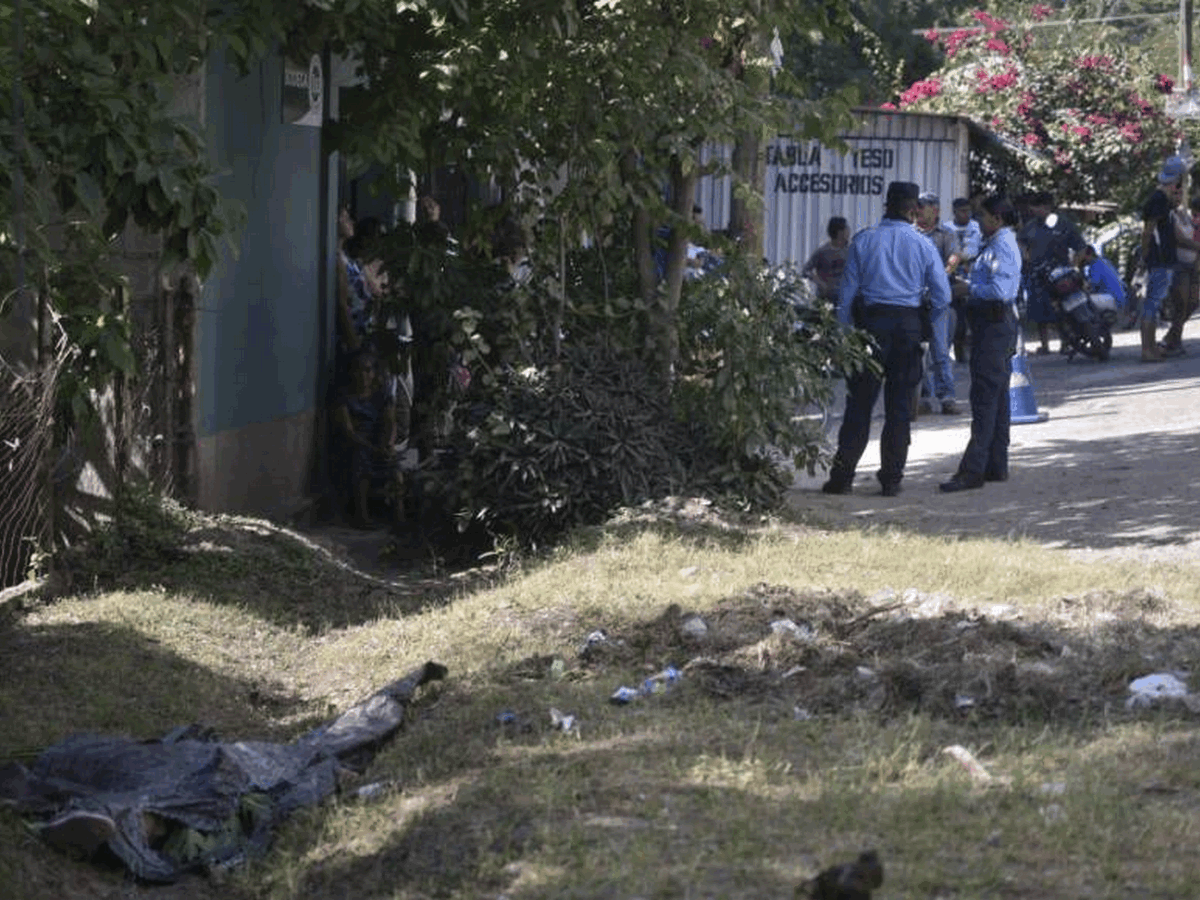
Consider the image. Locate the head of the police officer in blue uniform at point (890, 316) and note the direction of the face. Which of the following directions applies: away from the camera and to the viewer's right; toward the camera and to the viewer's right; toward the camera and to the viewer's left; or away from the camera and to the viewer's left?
away from the camera and to the viewer's right

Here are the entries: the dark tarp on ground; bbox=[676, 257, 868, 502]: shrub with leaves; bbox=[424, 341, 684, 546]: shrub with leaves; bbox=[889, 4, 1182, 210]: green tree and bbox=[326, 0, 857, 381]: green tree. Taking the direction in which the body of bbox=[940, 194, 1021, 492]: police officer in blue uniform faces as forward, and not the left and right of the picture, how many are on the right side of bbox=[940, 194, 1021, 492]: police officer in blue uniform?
1

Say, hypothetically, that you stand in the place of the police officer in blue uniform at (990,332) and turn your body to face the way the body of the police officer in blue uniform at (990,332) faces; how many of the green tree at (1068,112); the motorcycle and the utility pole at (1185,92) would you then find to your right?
3

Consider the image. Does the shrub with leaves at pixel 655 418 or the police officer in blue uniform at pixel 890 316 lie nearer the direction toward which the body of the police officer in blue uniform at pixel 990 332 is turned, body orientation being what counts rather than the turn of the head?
the police officer in blue uniform

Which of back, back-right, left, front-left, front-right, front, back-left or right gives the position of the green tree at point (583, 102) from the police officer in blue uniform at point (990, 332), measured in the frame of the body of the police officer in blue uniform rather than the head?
front-left

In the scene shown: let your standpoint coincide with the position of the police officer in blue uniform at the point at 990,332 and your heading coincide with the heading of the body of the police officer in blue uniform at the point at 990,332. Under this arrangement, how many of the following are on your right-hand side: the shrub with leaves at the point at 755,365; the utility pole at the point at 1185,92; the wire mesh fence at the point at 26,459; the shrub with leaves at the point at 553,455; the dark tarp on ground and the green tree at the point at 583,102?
1

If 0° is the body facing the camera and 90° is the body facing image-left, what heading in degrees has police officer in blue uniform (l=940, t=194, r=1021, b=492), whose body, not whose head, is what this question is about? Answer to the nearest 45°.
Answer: approximately 90°

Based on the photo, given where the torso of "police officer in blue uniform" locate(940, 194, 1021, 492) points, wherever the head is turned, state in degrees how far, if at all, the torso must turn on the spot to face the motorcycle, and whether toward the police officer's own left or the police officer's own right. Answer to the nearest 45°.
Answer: approximately 90° to the police officer's own right

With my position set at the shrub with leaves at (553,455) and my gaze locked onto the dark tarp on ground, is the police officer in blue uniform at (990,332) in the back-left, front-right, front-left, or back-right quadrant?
back-left

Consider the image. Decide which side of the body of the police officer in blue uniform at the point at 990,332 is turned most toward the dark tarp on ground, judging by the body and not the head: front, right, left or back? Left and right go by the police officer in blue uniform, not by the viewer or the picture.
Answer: left

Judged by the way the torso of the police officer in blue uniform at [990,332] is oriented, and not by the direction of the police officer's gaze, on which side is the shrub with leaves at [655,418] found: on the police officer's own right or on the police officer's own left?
on the police officer's own left

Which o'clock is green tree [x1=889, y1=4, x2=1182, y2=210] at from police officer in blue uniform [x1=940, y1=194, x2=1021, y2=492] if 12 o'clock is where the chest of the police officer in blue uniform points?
The green tree is roughly at 3 o'clock from the police officer in blue uniform.

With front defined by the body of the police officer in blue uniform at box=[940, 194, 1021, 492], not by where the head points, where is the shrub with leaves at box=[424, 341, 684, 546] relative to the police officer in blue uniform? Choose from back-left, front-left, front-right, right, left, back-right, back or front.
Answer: front-left

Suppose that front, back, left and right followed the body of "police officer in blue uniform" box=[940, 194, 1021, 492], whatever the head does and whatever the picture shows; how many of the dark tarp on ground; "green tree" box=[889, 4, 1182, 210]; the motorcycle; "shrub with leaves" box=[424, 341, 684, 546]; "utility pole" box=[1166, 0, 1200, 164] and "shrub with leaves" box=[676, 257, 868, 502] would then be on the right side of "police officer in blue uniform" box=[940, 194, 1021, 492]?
3

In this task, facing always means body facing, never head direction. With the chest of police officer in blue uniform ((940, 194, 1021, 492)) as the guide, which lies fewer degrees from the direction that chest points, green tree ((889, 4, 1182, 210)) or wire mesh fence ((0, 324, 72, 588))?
the wire mesh fence

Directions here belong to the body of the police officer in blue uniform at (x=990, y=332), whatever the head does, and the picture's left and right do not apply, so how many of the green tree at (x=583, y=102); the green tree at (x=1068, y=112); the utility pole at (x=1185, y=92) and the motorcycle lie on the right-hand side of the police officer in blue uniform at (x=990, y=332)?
3

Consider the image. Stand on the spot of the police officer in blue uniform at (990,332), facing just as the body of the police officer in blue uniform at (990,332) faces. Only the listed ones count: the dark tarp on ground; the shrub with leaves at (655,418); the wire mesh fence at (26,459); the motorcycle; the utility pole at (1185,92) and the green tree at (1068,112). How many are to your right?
3

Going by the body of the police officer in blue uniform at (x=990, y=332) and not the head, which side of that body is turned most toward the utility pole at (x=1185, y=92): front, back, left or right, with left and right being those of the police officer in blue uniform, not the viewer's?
right

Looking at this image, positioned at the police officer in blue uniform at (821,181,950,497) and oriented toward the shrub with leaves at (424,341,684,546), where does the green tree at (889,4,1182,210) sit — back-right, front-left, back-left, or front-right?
back-right
